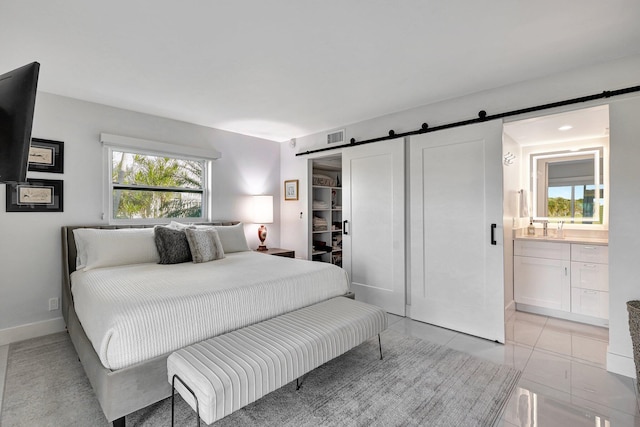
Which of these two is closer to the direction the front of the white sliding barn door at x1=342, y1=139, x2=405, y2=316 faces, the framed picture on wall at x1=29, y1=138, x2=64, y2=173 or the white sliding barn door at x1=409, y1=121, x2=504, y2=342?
the framed picture on wall

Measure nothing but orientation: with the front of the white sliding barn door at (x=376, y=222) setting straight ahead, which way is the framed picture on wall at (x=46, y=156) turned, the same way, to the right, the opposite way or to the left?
to the left

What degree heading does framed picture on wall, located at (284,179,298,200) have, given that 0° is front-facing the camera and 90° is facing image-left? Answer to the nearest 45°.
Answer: approximately 45°

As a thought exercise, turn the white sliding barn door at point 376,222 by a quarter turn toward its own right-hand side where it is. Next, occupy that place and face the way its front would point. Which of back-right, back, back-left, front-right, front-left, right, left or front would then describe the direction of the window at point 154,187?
front-left

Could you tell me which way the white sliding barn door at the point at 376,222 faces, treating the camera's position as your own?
facing the viewer and to the left of the viewer

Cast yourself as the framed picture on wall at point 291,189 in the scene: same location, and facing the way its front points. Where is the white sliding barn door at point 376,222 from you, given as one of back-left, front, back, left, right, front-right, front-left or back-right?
left

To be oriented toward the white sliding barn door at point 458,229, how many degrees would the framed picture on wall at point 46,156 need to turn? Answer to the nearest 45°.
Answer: approximately 45° to its left

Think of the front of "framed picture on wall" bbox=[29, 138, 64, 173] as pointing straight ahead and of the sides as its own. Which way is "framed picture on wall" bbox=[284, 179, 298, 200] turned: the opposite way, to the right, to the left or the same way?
to the right

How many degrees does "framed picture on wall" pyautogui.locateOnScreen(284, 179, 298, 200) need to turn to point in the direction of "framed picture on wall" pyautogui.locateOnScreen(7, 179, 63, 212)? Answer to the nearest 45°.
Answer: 0° — it already faces it

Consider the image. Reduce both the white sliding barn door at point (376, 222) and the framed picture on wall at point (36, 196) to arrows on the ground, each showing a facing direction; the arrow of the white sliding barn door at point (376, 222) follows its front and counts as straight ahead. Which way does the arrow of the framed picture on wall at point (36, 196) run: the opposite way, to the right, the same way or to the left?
to the left
